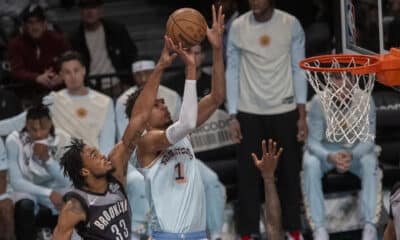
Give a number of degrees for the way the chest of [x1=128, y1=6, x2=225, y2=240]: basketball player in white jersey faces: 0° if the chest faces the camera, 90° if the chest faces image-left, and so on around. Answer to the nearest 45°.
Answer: approximately 315°

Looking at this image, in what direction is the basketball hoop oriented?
to the viewer's left
